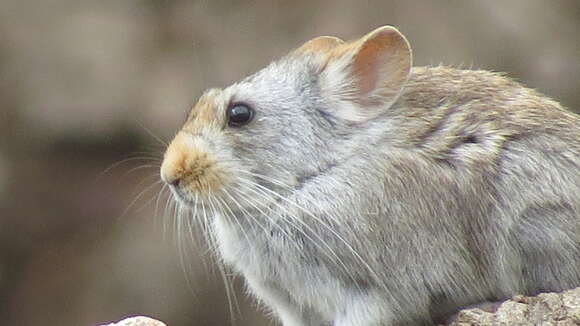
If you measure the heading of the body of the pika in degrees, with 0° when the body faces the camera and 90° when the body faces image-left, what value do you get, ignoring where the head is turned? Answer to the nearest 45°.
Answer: approximately 90°
